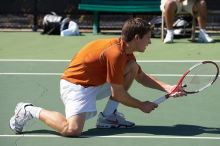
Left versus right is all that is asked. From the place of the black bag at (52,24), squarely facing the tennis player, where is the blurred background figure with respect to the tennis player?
left

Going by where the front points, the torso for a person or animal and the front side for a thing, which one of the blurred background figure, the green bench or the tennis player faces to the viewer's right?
the tennis player

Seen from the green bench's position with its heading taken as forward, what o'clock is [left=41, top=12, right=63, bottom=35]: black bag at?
The black bag is roughly at 3 o'clock from the green bench.

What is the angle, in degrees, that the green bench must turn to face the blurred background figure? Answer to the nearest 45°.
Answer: approximately 45° to its left

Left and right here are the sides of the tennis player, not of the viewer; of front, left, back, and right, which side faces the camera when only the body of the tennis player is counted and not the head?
right

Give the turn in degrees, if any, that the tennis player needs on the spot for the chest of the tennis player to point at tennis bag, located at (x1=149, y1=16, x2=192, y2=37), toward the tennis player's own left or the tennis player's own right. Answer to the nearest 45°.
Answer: approximately 90° to the tennis player's own left

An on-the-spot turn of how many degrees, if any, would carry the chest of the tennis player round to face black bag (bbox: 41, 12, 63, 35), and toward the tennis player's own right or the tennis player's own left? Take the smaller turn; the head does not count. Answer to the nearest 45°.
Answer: approximately 90° to the tennis player's own left

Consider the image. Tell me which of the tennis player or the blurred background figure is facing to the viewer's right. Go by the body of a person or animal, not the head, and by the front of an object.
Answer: the tennis player

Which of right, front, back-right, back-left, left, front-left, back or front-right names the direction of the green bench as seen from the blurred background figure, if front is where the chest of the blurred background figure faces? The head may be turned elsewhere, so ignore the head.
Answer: back-right

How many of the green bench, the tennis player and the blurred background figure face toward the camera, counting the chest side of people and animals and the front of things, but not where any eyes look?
2

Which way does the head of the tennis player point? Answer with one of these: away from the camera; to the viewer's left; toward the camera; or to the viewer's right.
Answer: to the viewer's right
